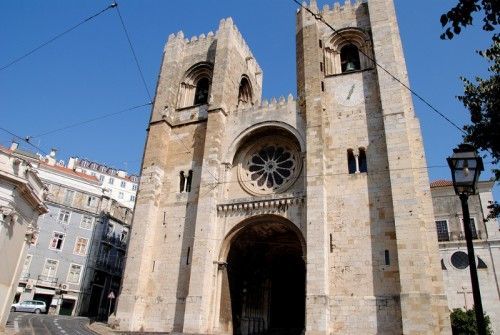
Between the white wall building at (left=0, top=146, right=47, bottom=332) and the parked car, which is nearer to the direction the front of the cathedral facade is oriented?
the white wall building

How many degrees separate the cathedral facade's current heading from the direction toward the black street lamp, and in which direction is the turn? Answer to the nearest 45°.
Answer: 0° — it already faces it

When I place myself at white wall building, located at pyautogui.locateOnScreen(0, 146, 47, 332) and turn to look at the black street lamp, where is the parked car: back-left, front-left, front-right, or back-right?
back-left

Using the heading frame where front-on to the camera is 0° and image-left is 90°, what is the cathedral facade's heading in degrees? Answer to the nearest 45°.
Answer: approximately 0°

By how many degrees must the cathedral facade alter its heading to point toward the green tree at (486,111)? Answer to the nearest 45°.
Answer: approximately 45° to its left

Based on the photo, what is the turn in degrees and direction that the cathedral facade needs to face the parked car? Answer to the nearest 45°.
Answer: approximately 135° to its right

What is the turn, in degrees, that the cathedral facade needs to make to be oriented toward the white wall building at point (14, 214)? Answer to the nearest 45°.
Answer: approximately 45° to its right
